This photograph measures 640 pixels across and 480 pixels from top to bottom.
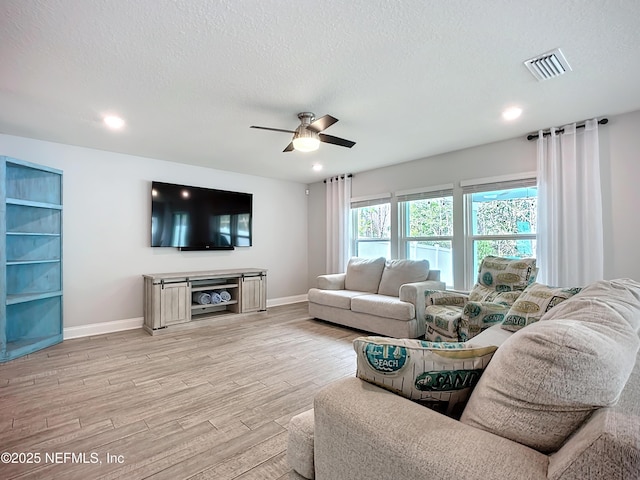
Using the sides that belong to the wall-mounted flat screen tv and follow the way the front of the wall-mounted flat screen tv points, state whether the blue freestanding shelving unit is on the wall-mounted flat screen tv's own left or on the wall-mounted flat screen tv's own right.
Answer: on the wall-mounted flat screen tv's own right

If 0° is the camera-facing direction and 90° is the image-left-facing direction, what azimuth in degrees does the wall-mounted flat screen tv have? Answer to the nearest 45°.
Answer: approximately 315°

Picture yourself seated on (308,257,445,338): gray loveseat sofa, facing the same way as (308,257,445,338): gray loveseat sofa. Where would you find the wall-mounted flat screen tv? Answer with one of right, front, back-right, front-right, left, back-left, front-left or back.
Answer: front-right

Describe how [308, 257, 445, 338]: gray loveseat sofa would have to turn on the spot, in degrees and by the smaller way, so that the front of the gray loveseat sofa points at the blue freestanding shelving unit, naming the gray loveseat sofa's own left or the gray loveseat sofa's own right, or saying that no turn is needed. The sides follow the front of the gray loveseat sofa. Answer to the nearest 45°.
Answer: approximately 45° to the gray loveseat sofa's own right

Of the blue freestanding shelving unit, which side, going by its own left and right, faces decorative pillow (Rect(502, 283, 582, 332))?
front

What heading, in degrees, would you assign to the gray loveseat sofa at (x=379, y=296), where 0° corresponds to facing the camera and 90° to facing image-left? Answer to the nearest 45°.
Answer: approximately 45°

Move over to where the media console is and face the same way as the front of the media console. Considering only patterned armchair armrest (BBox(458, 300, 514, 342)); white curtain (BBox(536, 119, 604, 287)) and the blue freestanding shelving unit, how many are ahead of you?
2

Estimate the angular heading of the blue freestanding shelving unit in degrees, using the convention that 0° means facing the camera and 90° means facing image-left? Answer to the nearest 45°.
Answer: approximately 315°

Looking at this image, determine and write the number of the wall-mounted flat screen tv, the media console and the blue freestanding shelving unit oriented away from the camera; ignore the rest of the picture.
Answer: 0

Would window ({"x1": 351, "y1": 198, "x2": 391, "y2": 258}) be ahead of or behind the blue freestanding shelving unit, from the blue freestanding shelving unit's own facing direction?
ahead

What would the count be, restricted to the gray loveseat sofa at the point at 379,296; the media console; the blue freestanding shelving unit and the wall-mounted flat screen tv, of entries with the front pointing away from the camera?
0

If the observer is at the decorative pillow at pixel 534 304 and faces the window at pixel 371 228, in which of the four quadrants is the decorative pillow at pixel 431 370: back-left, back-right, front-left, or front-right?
back-left

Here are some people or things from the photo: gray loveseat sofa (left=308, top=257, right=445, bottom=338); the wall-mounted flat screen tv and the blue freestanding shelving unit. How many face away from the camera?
0

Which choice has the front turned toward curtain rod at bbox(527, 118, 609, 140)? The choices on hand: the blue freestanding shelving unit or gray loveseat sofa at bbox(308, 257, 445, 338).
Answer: the blue freestanding shelving unit

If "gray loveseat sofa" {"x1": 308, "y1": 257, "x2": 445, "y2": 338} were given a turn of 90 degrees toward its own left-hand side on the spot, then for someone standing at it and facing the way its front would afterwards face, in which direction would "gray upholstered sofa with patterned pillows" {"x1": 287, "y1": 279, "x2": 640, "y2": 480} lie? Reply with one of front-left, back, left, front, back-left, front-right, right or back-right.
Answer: front-right

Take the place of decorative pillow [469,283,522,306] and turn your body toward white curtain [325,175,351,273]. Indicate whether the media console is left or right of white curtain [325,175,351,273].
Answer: left

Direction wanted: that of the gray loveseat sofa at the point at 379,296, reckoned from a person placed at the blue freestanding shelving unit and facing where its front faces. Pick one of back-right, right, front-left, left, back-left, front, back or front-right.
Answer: front
